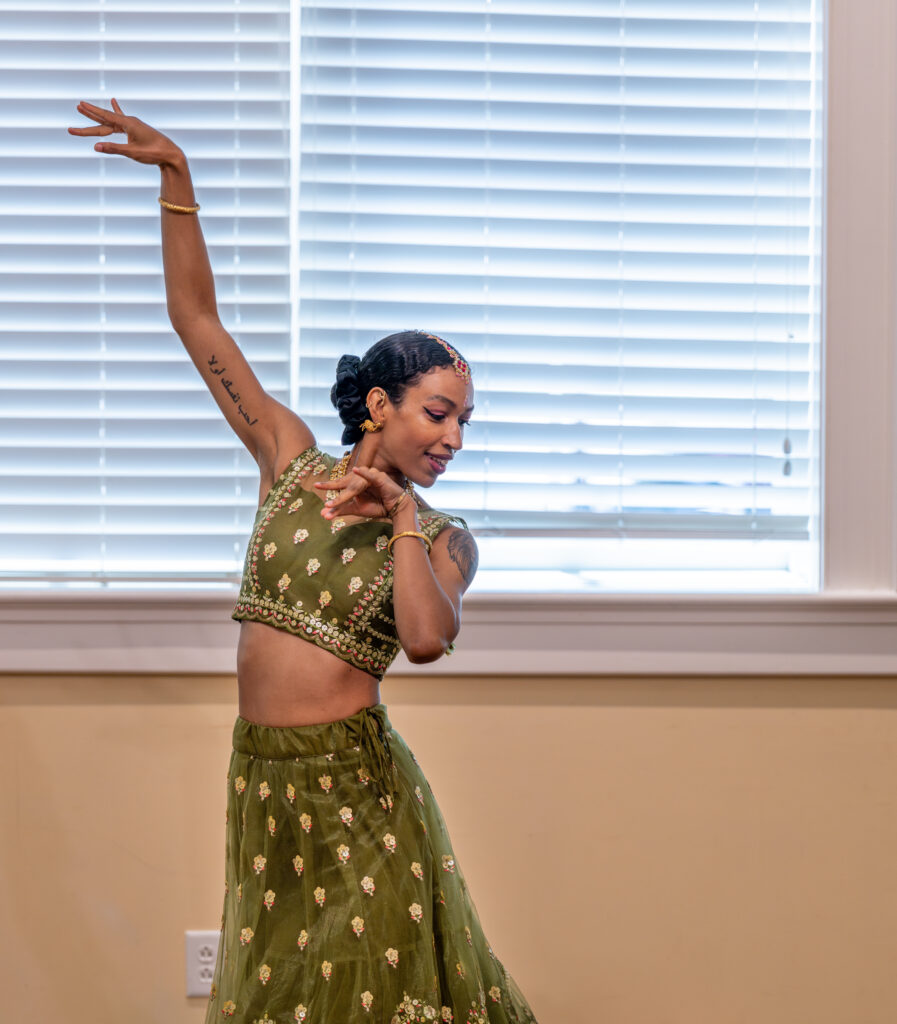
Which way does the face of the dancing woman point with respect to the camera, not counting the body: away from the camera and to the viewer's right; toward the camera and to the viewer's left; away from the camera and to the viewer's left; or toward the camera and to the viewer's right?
toward the camera and to the viewer's right

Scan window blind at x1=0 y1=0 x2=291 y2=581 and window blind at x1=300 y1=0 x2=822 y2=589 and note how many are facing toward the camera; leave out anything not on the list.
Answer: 2

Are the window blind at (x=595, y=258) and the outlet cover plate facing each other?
no

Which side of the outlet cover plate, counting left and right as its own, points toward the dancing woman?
front

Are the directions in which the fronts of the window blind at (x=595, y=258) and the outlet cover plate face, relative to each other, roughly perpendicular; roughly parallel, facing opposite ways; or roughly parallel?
roughly parallel

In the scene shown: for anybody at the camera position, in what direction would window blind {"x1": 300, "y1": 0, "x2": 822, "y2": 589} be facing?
facing the viewer

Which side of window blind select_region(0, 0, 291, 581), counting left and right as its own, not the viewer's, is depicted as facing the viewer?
front

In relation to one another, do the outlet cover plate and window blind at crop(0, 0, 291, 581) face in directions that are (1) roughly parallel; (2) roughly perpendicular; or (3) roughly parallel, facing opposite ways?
roughly parallel

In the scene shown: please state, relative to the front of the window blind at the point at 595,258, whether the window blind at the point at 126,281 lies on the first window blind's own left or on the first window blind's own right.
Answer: on the first window blind's own right

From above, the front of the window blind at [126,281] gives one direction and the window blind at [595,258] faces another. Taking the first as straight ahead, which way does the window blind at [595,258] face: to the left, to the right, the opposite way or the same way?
the same way

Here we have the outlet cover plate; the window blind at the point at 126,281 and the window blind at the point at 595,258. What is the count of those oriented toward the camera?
3

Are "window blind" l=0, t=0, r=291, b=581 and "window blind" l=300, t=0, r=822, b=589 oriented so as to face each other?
no

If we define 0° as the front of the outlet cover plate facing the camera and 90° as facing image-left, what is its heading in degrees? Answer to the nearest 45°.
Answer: approximately 0°
